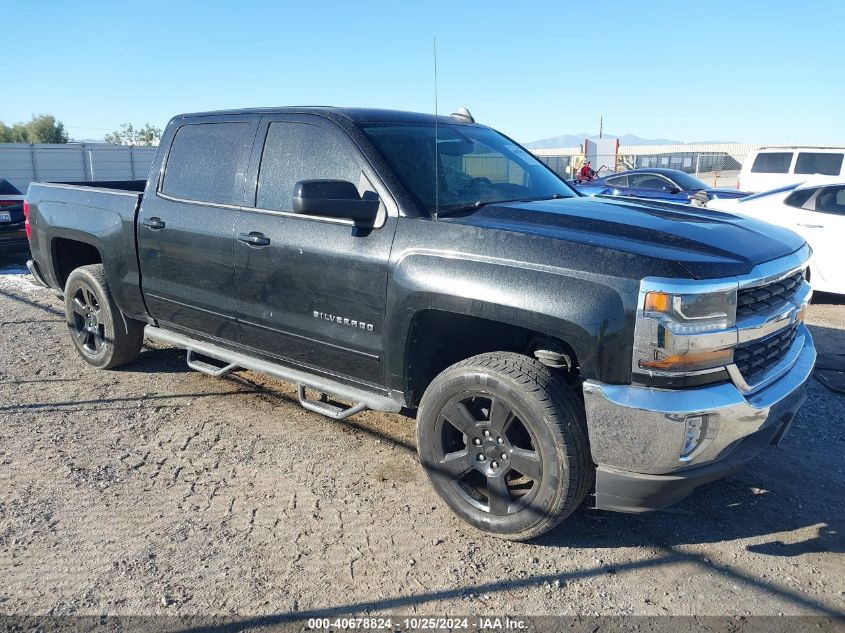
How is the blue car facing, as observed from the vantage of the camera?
facing the viewer and to the right of the viewer

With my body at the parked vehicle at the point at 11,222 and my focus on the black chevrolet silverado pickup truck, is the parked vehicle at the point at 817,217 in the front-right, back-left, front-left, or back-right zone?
front-left

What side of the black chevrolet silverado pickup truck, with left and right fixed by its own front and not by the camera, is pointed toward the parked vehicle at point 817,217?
left

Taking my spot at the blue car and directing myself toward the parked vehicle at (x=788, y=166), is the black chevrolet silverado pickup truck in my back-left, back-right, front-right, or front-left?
back-right

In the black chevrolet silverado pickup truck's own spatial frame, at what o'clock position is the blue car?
The blue car is roughly at 8 o'clock from the black chevrolet silverado pickup truck.

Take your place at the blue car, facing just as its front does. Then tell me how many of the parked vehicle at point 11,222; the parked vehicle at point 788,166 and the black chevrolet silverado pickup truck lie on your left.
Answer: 1

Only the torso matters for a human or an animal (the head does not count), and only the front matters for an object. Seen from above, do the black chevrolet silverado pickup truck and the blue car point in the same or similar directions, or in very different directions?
same or similar directions

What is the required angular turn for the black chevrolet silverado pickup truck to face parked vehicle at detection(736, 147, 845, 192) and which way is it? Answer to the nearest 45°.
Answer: approximately 90° to its left

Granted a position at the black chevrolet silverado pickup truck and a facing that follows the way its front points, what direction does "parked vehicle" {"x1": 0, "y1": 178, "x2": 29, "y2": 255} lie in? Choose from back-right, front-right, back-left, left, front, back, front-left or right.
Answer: back

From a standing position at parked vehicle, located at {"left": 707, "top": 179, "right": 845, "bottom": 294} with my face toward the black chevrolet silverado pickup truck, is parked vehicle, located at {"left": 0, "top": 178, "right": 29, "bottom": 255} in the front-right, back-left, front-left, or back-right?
front-right

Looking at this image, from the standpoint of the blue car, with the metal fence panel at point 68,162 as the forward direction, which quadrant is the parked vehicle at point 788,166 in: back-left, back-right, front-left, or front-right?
back-right
